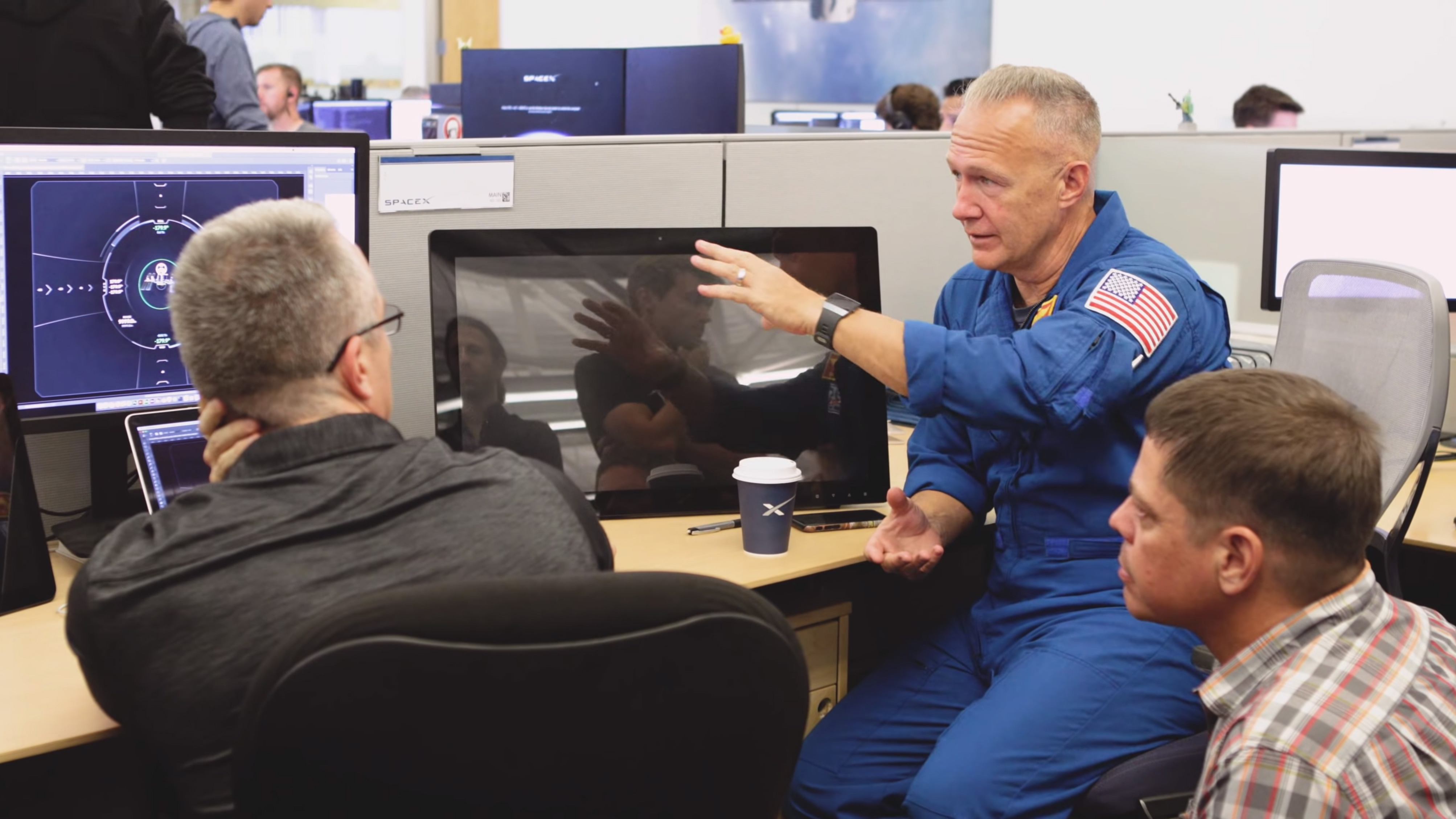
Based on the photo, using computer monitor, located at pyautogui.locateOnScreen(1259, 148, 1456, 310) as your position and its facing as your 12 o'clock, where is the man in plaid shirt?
The man in plaid shirt is roughly at 12 o'clock from the computer monitor.

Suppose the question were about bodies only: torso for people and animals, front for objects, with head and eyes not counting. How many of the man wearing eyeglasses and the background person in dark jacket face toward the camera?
0

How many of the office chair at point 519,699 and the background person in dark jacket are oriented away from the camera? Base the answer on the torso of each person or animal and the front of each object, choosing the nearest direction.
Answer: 2

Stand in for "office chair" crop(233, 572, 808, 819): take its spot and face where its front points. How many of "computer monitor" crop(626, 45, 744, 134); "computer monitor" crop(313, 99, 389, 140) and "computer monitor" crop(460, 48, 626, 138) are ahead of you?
3

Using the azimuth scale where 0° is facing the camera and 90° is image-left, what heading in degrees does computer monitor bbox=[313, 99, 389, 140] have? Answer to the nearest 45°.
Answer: approximately 0°

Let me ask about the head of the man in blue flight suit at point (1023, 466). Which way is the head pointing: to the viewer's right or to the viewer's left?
to the viewer's left

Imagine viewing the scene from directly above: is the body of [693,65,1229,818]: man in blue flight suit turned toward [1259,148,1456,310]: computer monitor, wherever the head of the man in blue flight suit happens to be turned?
no

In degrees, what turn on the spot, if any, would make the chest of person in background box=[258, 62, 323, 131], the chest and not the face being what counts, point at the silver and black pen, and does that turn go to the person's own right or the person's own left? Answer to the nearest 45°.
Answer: approximately 45° to the person's own left

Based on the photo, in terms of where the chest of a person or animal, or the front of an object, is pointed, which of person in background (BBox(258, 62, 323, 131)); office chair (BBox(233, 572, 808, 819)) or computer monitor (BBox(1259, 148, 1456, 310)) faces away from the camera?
the office chair

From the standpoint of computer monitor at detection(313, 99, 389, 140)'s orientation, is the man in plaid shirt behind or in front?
in front

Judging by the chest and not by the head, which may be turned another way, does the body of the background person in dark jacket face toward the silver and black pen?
no

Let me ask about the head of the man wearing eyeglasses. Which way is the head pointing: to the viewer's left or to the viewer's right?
to the viewer's right

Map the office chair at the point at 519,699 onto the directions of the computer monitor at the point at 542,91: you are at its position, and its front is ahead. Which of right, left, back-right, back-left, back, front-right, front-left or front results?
front

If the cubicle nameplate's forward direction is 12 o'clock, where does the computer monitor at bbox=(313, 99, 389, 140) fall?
The computer monitor is roughly at 6 o'clock from the cubicle nameplate.

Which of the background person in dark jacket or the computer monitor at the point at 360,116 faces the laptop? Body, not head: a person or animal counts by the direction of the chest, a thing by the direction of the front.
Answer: the computer monitor

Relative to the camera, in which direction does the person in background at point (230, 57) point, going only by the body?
to the viewer's right

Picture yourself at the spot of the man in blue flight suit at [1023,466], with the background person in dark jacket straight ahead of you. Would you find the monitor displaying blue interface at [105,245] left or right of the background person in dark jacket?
left

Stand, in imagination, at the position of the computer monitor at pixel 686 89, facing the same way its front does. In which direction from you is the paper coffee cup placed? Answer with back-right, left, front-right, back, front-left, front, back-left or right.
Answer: front

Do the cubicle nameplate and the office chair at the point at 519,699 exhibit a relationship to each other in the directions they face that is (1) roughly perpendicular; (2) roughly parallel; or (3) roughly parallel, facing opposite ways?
roughly parallel, facing opposite ways
